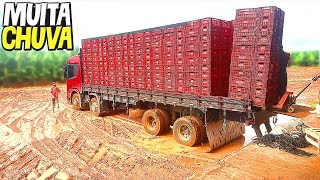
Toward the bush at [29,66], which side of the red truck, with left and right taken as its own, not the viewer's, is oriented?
front

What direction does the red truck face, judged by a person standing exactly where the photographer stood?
facing away from the viewer and to the left of the viewer

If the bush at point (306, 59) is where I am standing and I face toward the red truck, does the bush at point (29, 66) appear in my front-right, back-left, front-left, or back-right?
front-right

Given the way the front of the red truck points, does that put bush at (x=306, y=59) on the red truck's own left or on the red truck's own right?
on the red truck's own right
